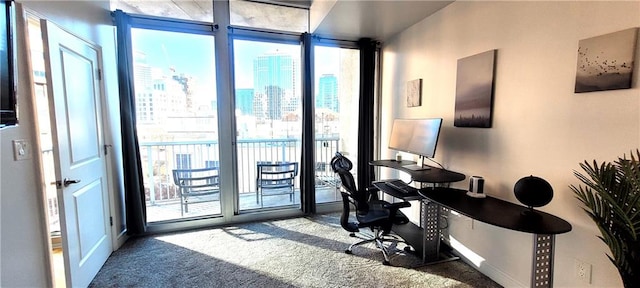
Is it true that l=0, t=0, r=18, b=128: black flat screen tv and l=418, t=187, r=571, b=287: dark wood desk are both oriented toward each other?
yes

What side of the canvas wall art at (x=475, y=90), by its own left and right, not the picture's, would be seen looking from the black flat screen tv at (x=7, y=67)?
front

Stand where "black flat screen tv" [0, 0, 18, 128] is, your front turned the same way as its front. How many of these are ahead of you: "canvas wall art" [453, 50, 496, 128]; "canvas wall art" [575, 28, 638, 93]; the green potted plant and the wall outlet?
4

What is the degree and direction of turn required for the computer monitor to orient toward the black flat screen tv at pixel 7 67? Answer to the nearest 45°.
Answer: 0° — it already faces it

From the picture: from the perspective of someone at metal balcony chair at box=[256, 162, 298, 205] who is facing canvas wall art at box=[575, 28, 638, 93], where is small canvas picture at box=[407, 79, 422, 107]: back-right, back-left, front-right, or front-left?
front-left

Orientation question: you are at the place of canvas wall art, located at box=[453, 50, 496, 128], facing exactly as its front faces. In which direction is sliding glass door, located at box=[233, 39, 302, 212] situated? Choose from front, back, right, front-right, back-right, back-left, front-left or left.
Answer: front-right

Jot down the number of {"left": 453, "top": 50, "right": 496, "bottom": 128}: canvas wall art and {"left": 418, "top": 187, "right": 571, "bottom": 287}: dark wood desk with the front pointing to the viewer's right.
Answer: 0

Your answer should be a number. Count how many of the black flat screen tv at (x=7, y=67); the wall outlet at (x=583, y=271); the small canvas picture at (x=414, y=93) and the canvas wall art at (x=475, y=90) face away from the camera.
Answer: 0

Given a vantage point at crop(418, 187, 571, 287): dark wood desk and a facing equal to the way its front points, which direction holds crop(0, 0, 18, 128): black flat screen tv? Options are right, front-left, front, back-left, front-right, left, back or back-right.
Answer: front

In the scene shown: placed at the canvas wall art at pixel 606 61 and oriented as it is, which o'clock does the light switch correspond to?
The light switch is roughly at 12 o'clock from the canvas wall art.

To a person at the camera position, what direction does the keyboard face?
facing the viewer and to the left of the viewer

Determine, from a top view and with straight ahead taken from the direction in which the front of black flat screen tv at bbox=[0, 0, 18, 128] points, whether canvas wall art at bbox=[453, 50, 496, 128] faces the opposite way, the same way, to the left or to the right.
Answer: the opposite way

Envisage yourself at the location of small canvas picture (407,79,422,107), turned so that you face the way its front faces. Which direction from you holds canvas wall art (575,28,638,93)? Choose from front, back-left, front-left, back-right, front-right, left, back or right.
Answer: left

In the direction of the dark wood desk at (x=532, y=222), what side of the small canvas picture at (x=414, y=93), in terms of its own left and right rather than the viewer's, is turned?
left

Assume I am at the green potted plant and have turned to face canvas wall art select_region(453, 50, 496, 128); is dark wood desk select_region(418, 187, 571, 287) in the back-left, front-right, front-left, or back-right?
front-left

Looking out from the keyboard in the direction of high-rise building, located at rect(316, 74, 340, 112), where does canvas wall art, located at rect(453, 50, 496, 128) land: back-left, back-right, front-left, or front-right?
back-right
